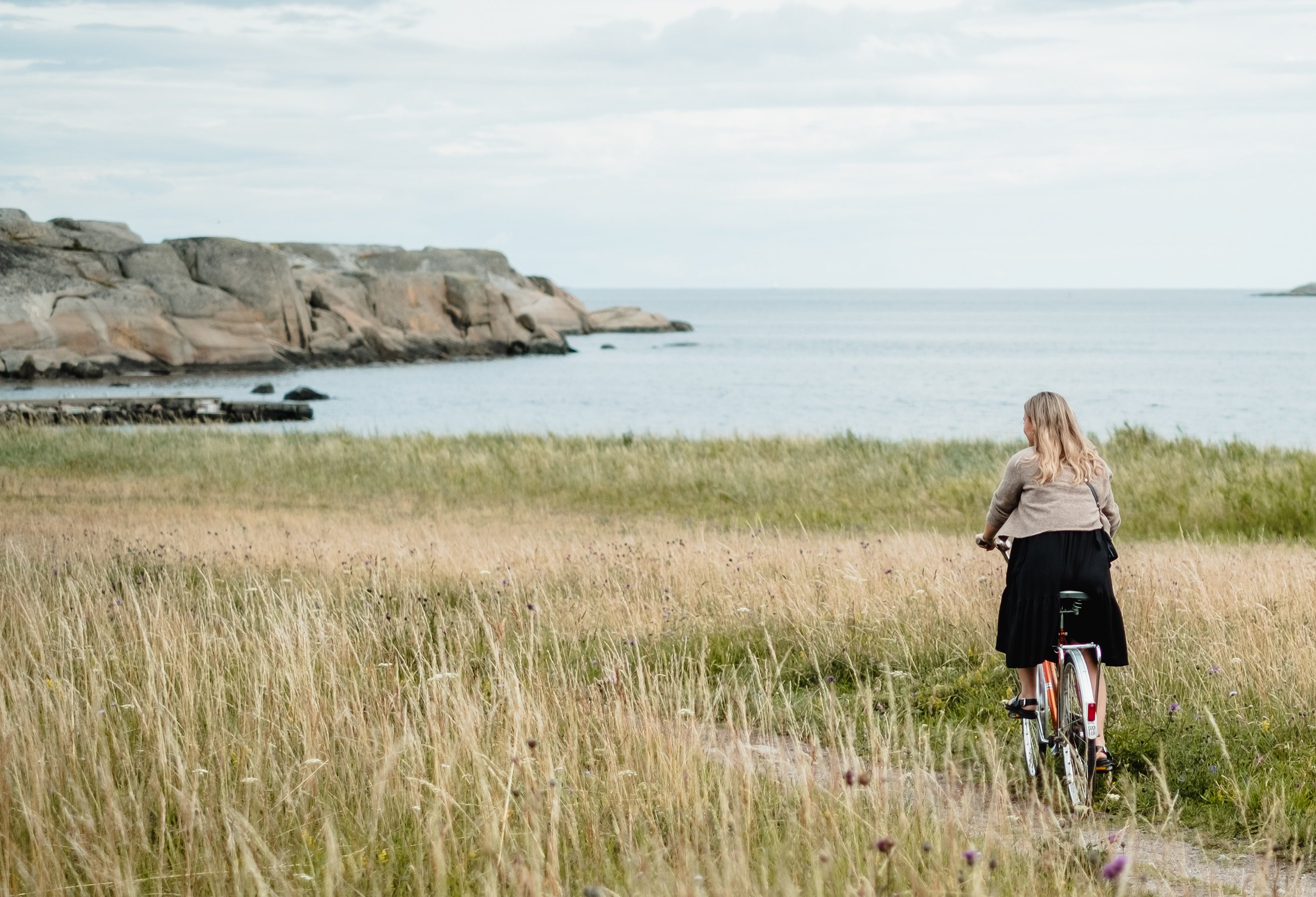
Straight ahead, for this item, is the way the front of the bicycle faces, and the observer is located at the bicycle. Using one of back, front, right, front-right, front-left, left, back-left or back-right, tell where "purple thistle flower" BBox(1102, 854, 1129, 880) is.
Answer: back

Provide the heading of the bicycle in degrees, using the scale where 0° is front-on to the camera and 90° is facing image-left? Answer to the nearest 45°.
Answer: approximately 180°
